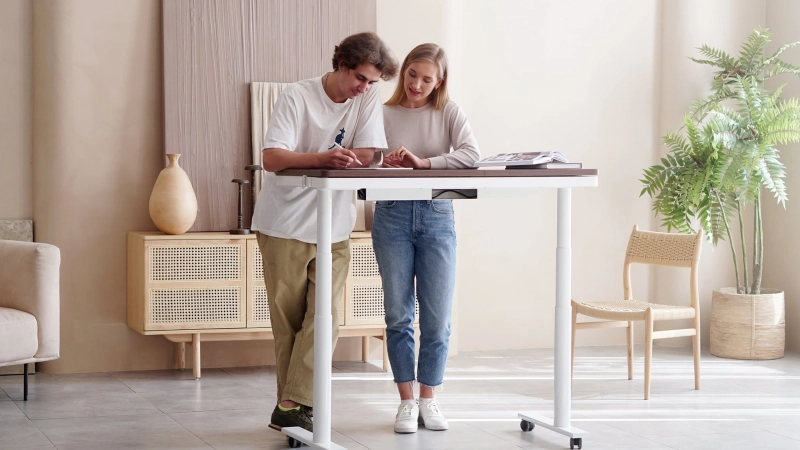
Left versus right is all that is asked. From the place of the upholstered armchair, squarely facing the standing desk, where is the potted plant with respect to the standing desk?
left

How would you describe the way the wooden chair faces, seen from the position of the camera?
facing the viewer and to the left of the viewer

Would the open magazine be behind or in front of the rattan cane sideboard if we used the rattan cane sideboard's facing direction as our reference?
in front

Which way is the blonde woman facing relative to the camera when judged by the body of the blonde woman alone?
toward the camera

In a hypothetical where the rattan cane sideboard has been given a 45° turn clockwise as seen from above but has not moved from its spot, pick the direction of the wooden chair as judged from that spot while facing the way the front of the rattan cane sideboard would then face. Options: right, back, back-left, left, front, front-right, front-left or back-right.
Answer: back-left

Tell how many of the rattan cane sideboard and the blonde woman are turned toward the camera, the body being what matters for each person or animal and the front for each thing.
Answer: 2

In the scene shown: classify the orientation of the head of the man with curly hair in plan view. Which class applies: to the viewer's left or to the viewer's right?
to the viewer's right

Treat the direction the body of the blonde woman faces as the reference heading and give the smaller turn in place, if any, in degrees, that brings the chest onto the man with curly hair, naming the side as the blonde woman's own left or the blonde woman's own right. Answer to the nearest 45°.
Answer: approximately 90° to the blonde woman's own right

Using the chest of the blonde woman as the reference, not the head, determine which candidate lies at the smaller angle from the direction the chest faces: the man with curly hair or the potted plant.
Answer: the man with curly hair

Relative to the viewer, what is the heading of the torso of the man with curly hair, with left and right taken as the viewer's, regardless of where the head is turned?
facing the viewer and to the right of the viewer

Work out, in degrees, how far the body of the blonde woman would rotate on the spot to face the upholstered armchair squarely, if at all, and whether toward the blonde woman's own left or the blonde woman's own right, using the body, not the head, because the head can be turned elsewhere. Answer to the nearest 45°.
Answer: approximately 90° to the blonde woman's own right
